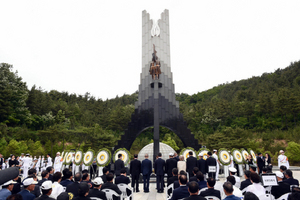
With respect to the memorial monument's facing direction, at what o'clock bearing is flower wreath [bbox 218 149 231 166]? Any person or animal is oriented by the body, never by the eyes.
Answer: The flower wreath is roughly at 10 o'clock from the memorial monument.

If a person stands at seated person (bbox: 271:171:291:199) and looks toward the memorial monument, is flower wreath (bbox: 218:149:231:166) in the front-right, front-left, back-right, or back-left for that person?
front-right

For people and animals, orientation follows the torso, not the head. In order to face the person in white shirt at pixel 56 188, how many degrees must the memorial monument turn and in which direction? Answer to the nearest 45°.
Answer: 0° — it already faces them

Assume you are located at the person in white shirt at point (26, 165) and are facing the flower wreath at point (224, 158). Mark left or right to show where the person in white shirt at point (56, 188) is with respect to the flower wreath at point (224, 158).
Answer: right

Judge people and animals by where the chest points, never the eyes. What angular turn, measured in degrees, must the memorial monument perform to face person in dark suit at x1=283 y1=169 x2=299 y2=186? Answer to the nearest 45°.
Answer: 0° — it already faces them

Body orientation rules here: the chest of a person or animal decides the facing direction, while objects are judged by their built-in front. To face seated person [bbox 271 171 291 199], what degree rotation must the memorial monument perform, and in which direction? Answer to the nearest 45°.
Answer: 0° — it already faces them

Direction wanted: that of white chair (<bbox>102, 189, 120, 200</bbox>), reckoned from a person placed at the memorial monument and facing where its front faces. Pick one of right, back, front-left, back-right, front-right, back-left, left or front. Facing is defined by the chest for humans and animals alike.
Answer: front

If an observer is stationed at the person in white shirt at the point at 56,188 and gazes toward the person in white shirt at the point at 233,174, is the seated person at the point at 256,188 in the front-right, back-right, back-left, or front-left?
front-right

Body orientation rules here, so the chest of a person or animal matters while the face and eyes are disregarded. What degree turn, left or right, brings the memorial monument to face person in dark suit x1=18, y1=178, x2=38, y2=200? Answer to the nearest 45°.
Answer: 0° — it already faces them

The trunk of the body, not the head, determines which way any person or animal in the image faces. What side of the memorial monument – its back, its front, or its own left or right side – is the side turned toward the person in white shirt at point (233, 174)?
front

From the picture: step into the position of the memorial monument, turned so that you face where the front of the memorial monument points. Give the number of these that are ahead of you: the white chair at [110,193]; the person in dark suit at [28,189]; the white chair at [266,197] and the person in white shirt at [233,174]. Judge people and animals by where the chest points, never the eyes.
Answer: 4

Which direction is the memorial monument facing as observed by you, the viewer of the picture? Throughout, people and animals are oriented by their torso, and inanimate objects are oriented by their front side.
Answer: facing the viewer

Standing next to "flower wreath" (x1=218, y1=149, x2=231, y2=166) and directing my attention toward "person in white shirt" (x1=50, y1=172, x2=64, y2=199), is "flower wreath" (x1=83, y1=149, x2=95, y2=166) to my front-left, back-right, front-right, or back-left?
front-right

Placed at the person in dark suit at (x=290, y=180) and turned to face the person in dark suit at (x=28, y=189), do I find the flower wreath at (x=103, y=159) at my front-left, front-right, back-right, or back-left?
front-right

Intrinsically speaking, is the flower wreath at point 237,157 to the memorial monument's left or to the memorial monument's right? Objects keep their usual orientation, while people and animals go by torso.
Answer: on its left

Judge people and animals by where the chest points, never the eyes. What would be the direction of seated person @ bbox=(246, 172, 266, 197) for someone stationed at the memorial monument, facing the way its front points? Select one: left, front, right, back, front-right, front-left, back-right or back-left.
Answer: front
